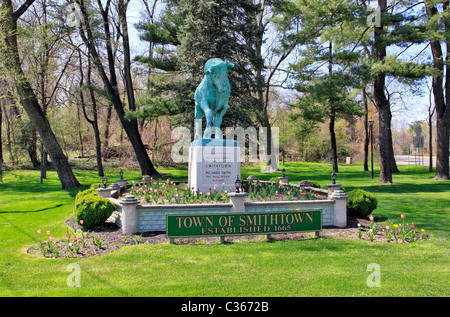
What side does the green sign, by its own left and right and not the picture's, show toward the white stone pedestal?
back

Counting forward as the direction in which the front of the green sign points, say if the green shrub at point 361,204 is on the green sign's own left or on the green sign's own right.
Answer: on the green sign's own left

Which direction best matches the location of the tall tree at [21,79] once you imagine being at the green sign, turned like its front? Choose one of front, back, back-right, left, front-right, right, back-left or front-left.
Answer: back-right

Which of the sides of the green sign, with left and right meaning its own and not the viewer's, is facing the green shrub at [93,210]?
right

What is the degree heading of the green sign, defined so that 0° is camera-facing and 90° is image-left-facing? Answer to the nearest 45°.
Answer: approximately 0°

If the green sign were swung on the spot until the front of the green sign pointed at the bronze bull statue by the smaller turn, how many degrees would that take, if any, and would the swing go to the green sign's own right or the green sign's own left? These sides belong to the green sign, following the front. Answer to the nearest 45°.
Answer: approximately 180°

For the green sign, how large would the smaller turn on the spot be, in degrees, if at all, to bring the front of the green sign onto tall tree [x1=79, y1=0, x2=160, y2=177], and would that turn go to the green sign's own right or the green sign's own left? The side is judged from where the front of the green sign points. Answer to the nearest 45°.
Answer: approximately 135° to the green sign's own right
